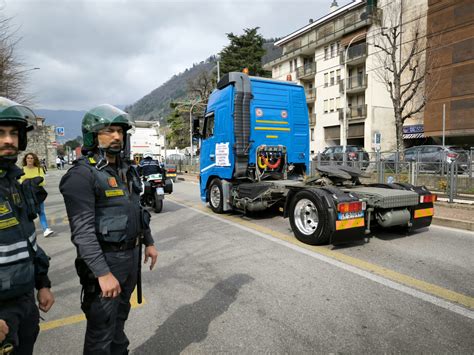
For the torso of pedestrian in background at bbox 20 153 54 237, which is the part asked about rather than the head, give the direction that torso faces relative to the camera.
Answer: toward the camera

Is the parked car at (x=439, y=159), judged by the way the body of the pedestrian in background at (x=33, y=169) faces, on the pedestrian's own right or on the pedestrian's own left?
on the pedestrian's own left

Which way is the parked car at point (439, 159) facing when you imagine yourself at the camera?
facing away from the viewer and to the left of the viewer

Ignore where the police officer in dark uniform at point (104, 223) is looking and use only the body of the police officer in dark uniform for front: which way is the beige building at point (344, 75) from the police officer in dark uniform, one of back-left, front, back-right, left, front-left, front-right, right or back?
left

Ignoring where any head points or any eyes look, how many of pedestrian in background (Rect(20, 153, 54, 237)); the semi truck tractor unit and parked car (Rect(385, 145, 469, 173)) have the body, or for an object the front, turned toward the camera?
1

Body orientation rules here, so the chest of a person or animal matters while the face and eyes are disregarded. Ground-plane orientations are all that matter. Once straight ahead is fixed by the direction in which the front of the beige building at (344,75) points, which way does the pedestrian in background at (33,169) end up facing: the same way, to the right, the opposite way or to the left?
to the left

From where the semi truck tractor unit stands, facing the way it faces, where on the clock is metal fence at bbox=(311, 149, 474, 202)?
The metal fence is roughly at 3 o'clock from the semi truck tractor unit.

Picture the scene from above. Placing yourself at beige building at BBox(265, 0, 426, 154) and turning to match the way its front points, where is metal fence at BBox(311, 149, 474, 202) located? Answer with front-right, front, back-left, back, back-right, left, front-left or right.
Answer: front-left

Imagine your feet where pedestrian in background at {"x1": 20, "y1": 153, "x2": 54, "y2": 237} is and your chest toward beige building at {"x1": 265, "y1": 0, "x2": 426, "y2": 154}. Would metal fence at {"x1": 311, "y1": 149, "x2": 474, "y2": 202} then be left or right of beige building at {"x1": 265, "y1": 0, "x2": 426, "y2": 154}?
right

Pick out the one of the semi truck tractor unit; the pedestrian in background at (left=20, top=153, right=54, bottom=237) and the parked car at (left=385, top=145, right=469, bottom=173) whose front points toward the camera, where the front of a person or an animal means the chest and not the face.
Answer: the pedestrian in background

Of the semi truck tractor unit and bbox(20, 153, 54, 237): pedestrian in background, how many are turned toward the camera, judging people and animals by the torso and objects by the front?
1
